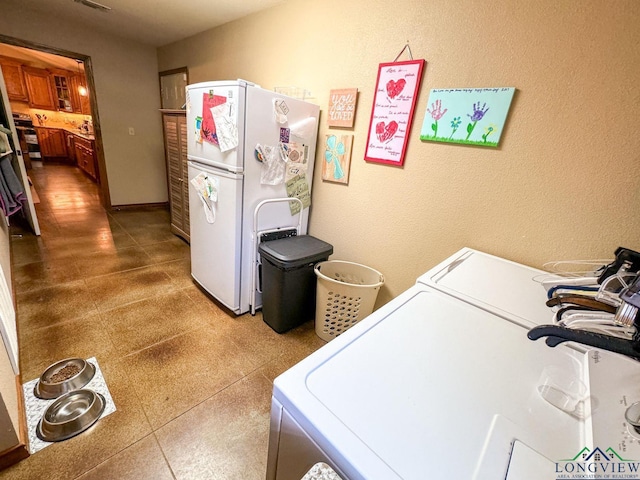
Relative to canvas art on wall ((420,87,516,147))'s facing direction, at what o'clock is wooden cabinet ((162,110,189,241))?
The wooden cabinet is roughly at 2 o'clock from the canvas art on wall.

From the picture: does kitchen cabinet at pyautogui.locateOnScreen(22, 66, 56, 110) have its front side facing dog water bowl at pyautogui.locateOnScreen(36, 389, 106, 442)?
yes

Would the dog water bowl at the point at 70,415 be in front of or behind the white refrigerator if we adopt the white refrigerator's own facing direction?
in front

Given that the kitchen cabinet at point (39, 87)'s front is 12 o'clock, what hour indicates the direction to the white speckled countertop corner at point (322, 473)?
The white speckled countertop corner is roughly at 12 o'clock from the kitchen cabinet.

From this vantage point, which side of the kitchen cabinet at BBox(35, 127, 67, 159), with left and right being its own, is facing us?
front

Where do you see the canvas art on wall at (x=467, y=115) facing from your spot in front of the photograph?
facing the viewer and to the left of the viewer

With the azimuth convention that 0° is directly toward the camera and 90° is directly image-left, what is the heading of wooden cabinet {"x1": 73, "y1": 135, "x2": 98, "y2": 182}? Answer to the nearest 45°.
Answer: approximately 45°

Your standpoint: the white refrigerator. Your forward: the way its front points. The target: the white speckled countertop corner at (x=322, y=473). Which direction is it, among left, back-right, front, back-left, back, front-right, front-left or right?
front-left
